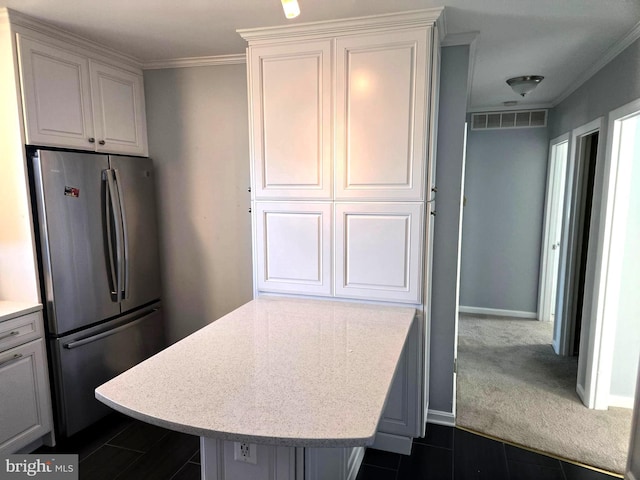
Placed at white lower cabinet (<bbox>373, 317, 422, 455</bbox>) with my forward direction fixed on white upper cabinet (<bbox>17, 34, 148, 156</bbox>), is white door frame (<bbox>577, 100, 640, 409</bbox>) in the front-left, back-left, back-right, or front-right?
back-right

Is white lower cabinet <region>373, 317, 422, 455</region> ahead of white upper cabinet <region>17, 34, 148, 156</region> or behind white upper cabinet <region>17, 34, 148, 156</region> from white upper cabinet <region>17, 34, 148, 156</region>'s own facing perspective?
ahead

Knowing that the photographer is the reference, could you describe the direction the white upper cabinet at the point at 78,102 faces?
facing the viewer and to the right of the viewer

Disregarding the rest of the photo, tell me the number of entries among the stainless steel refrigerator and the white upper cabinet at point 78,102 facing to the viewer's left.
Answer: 0

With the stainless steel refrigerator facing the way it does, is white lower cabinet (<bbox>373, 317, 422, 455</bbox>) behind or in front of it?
in front

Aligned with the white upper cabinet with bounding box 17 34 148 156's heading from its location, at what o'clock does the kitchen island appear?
The kitchen island is roughly at 1 o'clock from the white upper cabinet.
